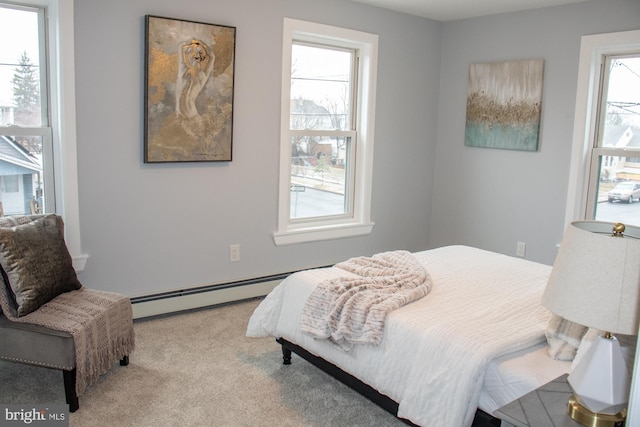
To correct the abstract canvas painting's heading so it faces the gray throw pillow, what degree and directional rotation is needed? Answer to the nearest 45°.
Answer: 0° — it already faces it

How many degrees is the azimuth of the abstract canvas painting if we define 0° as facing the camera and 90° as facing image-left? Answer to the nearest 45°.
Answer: approximately 45°

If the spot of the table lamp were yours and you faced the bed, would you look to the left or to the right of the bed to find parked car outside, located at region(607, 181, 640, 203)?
right

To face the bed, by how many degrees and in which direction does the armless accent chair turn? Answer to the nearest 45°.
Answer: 0° — it already faces it

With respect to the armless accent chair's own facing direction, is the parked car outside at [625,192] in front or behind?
in front

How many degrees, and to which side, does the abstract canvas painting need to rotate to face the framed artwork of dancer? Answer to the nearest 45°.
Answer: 0° — it already faces it

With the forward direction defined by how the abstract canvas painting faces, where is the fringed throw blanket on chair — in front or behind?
in front

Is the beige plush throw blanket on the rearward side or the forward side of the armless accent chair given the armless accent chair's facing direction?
on the forward side

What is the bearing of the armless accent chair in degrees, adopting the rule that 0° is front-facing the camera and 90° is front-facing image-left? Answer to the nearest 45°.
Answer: approximately 315°

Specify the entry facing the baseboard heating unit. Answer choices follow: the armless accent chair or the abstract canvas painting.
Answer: the abstract canvas painting

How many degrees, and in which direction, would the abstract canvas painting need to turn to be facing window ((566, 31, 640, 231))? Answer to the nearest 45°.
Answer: approximately 90° to its left

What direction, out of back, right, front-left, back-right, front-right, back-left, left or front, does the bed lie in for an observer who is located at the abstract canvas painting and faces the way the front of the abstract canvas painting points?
front-left
